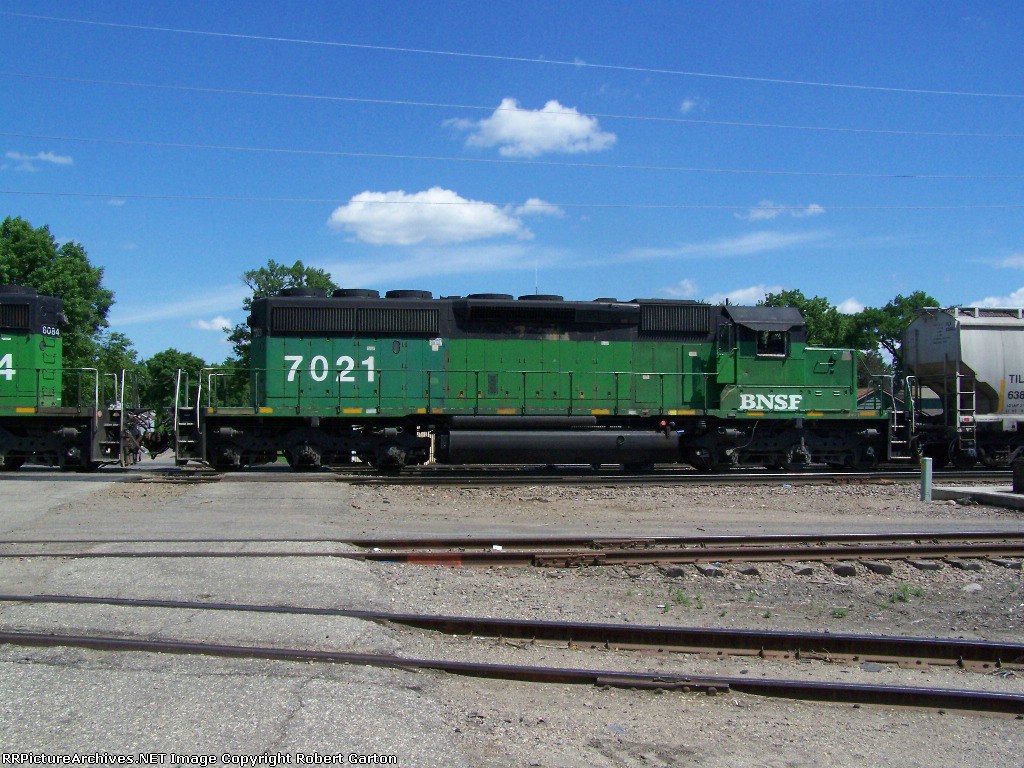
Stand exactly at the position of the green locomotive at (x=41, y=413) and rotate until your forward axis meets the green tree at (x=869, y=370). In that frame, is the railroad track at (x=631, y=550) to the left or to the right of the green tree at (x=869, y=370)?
right

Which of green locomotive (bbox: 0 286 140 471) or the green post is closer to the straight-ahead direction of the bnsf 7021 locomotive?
the green post

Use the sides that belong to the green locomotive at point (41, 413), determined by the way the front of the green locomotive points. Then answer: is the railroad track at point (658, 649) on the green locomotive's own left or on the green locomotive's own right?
on the green locomotive's own left

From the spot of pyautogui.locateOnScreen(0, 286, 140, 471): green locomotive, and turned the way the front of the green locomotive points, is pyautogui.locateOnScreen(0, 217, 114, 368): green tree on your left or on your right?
on your right

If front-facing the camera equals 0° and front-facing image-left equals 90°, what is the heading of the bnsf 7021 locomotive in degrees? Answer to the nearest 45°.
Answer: approximately 270°

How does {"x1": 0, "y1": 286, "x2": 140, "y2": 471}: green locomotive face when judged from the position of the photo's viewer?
facing to the left of the viewer

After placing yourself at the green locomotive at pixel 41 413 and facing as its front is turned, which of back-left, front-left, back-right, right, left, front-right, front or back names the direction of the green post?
back-left

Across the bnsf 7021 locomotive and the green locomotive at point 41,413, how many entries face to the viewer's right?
1

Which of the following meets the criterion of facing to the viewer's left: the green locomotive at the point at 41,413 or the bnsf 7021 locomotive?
the green locomotive

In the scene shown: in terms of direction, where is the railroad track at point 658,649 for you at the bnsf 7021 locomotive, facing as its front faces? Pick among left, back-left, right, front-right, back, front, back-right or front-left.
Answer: right

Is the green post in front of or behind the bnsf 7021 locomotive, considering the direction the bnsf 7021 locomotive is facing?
in front

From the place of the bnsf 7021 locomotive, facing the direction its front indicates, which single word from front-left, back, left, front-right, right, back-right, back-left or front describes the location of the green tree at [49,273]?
back-left
